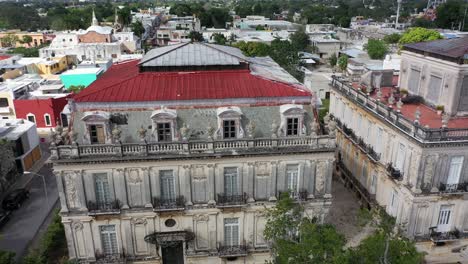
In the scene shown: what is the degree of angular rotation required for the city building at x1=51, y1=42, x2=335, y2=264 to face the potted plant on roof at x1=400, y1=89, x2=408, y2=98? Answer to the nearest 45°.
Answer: approximately 135° to its left

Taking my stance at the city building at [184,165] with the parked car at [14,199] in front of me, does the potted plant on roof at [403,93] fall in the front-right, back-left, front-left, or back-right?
back-right

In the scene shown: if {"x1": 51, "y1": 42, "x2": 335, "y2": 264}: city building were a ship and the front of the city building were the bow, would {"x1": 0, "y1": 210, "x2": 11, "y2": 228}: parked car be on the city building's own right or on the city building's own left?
on the city building's own right

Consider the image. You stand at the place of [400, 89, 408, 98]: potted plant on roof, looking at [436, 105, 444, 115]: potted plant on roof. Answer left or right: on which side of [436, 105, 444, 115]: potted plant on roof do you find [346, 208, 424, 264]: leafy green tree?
right

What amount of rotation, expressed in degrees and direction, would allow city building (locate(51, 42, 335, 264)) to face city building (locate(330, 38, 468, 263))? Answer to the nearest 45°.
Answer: approximately 90° to its left

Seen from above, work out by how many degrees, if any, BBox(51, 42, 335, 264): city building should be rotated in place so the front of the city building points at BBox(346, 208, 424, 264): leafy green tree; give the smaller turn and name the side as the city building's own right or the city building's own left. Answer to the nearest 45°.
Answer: approximately 45° to the city building's own left

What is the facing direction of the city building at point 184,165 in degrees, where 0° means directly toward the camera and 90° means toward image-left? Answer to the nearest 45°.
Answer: approximately 0°

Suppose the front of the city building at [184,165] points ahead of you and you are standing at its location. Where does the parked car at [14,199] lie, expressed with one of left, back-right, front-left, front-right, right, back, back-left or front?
back-right
